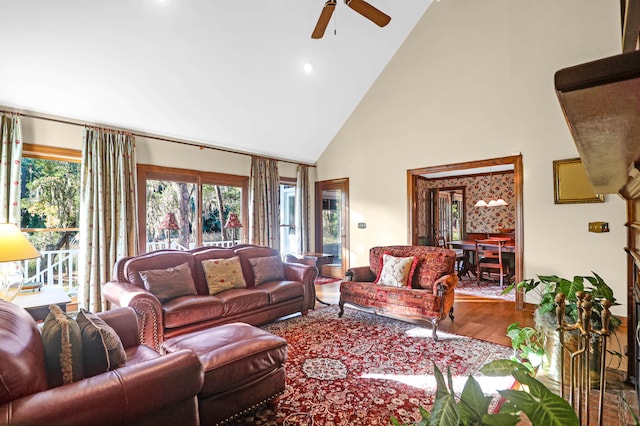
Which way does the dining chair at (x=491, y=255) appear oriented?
away from the camera

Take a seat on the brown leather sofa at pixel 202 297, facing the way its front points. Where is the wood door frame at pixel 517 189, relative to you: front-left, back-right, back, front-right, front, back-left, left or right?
front-left

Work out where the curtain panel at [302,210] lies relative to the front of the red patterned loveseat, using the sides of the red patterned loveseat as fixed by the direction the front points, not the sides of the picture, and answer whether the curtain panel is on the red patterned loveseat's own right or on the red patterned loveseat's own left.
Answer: on the red patterned loveseat's own right

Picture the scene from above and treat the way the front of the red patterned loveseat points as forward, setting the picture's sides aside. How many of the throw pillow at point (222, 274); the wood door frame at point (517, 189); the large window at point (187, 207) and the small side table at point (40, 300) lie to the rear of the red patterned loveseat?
1

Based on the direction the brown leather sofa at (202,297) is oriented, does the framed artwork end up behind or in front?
in front

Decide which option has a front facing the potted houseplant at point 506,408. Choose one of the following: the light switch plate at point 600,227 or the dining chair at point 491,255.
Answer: the light switch plate

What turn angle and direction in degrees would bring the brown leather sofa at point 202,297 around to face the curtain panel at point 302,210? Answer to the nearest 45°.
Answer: approximately 90° to its left

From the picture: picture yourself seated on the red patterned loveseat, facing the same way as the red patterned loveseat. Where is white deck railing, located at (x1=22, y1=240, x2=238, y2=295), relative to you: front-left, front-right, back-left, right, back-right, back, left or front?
front-right

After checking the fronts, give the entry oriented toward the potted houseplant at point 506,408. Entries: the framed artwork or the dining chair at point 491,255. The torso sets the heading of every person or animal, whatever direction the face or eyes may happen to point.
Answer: the framed artwork

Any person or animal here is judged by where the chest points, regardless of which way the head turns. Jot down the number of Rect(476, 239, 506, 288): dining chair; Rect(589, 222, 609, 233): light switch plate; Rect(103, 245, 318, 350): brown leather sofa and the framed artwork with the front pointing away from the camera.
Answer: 1

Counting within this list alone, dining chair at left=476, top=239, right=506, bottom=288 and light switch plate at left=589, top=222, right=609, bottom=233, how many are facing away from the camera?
1
